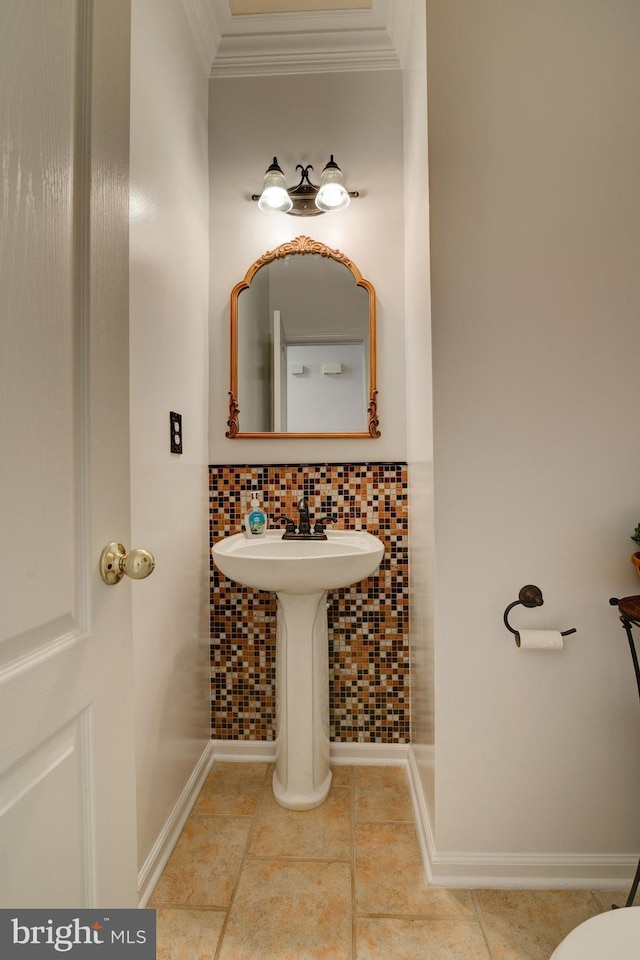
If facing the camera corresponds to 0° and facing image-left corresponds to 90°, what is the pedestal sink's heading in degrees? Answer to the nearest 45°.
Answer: approximately 0°

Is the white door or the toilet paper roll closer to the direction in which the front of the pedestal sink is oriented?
the white door

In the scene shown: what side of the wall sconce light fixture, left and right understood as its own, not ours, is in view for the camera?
front

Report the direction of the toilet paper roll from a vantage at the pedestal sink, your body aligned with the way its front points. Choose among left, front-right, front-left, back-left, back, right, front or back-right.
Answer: front-left

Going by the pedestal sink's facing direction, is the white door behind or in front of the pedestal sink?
in front

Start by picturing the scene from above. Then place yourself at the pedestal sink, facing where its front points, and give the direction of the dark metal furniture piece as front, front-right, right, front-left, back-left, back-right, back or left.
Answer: front-left

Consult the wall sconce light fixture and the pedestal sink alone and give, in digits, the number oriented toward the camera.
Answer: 2
